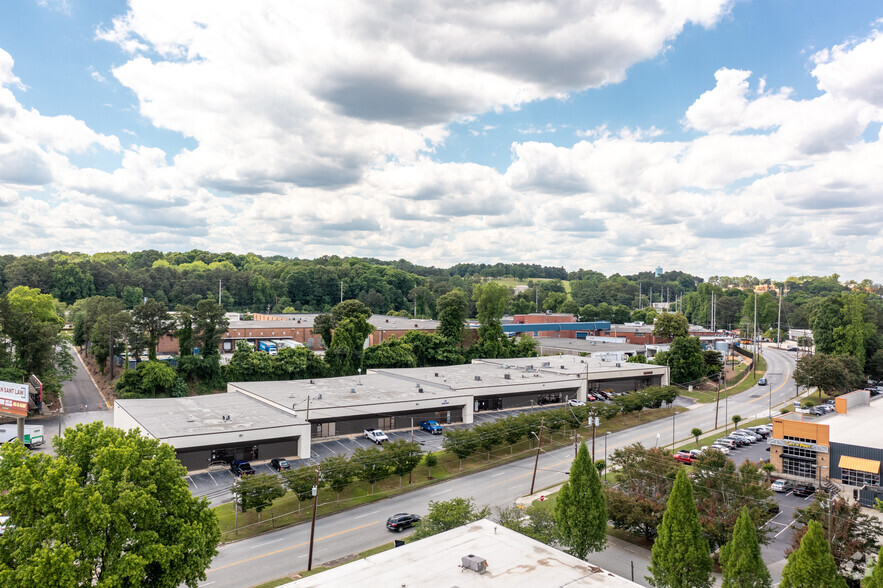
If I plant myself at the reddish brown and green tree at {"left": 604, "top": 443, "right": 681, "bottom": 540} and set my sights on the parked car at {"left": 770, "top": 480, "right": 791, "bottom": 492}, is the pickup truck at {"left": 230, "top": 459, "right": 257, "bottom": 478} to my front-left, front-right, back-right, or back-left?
back-left

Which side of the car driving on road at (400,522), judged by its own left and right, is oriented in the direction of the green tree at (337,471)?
left

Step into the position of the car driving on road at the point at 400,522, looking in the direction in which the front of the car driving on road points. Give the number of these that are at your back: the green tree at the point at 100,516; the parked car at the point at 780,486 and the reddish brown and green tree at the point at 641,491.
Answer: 1

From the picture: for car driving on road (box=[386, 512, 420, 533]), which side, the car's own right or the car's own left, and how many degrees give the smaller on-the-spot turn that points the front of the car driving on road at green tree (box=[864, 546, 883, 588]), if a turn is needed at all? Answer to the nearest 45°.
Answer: approximately 90° to the car's own right

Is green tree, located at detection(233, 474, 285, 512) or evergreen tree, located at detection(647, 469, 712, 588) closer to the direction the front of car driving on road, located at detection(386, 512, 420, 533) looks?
the evergreen tree

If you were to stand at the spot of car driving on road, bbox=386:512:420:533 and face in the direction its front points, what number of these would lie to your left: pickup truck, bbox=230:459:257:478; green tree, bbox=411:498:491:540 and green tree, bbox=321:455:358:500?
2

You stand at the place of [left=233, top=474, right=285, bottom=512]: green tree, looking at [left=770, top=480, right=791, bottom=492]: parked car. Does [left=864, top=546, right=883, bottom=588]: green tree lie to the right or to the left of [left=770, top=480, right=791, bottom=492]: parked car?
right

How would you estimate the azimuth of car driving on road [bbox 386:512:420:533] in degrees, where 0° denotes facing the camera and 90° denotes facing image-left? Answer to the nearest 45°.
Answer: approximately 225°
